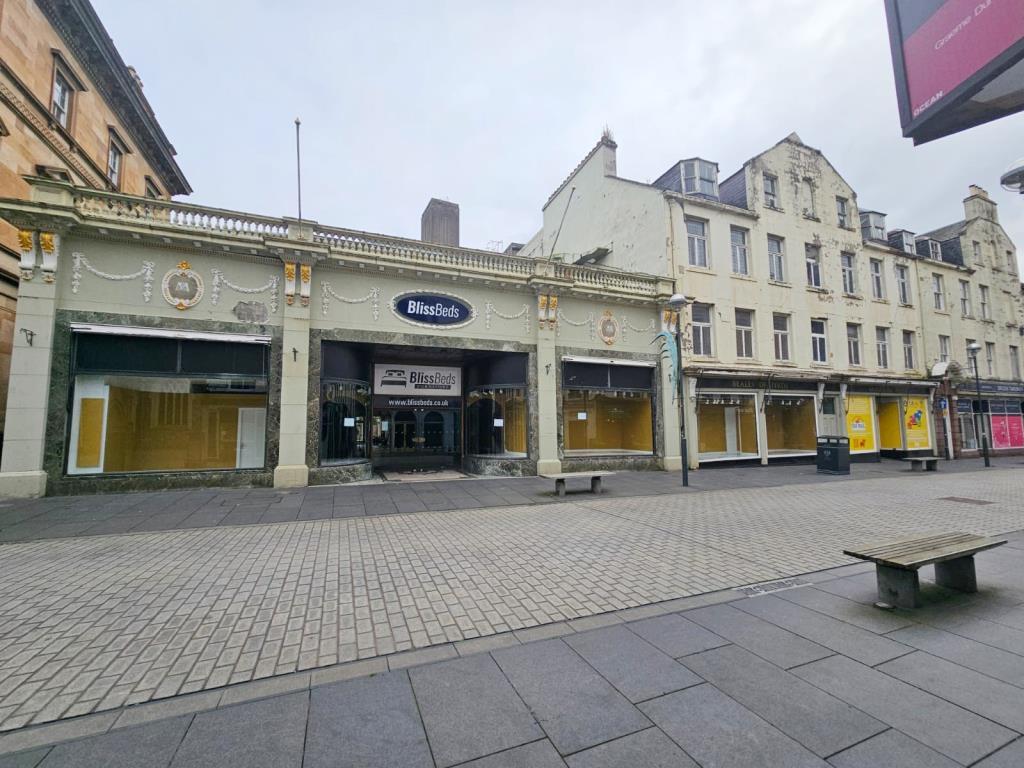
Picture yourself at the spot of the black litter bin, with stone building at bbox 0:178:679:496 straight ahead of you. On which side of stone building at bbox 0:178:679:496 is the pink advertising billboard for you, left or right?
left

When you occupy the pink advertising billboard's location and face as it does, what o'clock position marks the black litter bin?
The black litter bin is roughly at 4 o'clock from the pink advertising billboard.

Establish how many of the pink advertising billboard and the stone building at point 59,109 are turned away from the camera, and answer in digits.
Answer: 0

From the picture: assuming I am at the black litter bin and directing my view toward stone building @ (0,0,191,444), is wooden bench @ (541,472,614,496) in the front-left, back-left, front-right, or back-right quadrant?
front-left

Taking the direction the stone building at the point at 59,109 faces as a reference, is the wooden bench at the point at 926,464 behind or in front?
in front

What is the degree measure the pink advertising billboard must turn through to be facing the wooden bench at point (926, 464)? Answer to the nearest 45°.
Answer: approximately 135° to its right

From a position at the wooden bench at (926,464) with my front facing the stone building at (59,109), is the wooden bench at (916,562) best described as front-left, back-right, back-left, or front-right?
front-left

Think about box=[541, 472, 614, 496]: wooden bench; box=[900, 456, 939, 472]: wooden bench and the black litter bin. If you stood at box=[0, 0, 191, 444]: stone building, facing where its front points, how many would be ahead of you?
3

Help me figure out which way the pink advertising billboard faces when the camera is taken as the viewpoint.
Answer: facing the viewer and to the left of the viewer

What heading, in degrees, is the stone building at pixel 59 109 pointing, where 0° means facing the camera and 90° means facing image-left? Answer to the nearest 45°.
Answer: approximately 315°

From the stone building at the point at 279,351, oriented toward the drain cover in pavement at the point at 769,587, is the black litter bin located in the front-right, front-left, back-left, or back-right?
front-left
